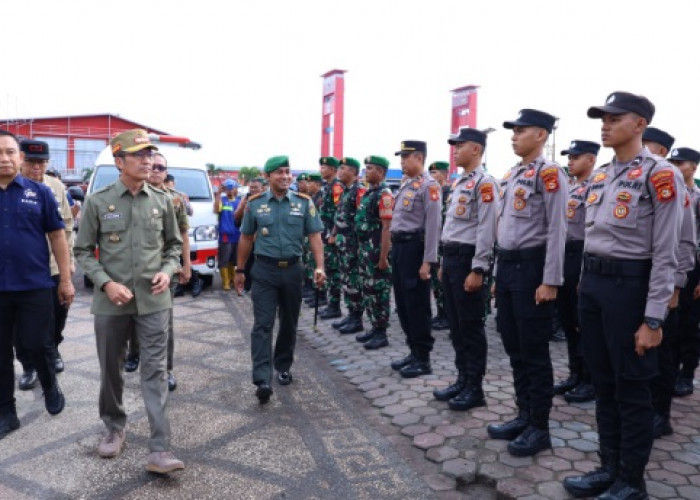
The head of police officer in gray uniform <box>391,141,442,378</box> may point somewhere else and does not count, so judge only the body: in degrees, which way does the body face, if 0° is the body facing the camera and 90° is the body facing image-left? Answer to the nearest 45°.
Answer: approximately 45°

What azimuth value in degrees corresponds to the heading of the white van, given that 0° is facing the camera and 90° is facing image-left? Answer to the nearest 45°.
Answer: approximately 0°

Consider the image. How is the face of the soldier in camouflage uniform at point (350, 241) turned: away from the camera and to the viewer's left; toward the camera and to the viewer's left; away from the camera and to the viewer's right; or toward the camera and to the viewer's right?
toward the camera and to the viewer's left

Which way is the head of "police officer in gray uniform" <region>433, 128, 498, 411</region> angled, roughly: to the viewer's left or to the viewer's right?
to the viewer's left

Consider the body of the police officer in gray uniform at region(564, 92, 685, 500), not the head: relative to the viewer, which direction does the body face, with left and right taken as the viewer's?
facing the viewer and to the left of the viewer

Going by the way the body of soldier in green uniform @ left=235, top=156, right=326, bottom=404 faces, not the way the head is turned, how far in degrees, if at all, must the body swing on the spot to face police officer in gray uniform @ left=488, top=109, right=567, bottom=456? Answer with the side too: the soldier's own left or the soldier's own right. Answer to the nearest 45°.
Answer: approximately 45° to the soldier's own left

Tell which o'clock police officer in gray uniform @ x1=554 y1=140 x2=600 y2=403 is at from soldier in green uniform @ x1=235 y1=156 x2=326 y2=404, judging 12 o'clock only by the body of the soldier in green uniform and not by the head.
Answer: The police officer in gray uniform is roughly at 9 o'clock from the soldier in green uniform.

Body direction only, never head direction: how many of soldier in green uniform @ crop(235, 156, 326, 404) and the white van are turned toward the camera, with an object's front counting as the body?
2

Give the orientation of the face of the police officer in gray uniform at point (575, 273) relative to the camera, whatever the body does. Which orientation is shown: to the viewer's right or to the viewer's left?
to the viewer's left

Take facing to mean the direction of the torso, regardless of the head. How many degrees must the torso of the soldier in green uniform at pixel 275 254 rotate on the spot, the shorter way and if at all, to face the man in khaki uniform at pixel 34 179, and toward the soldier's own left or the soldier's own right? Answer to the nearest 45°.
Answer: approximately 90° to the soldier's own right

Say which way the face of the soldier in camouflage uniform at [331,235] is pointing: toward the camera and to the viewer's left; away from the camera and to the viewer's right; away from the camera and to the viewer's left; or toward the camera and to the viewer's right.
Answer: toward the camera and to the viewer's left

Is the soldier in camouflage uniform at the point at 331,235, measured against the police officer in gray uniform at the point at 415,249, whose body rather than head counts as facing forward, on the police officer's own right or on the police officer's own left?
on the police officer's own right

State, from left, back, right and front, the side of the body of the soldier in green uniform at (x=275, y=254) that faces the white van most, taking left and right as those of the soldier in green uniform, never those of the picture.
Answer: back

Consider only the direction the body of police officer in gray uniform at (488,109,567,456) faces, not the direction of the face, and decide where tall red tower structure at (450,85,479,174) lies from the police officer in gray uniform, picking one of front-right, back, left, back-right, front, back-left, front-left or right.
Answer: back-right
